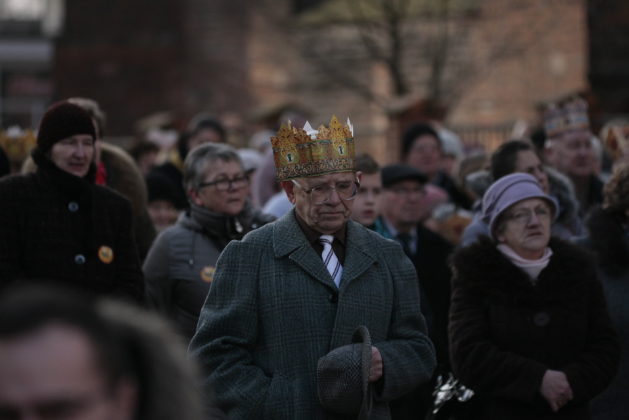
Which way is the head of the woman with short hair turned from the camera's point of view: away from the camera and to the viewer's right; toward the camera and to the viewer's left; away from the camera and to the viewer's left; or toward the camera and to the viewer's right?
toward the camera and to the viewer's right

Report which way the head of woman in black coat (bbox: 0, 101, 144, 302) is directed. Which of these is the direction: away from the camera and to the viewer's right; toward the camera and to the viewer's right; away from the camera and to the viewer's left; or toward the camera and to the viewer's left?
toward the camera and to the viewer's right

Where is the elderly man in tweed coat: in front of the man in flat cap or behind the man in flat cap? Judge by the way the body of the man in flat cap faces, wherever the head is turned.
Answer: in front

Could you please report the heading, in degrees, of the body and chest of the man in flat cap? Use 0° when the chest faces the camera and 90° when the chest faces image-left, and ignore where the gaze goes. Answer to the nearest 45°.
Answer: approximately 0°

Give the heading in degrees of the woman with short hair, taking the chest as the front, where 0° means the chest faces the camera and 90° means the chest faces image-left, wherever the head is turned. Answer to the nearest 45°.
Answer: approximately 315°

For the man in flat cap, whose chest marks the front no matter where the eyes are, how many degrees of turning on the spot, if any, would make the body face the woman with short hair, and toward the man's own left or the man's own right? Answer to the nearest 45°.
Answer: approximately 45° to the man's own right
